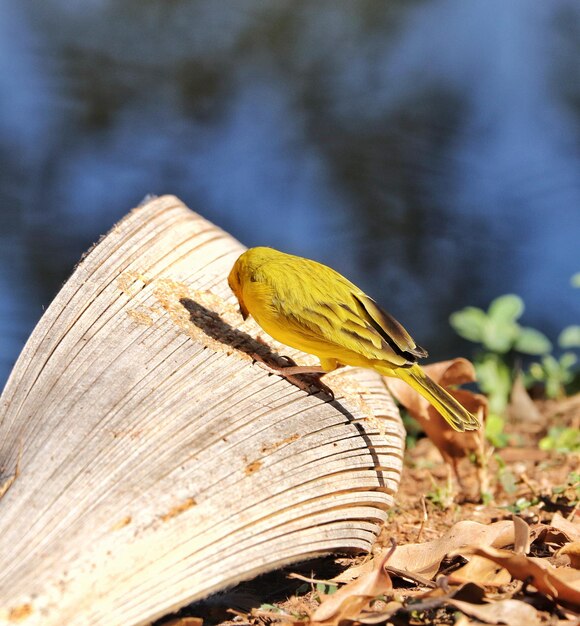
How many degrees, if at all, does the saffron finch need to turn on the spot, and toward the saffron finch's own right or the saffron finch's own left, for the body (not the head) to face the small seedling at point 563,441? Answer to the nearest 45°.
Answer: approximately 135° to the saffron finch's own right

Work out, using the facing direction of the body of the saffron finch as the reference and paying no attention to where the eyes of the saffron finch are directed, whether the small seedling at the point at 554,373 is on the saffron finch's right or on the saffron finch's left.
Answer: on the saffron finch's right

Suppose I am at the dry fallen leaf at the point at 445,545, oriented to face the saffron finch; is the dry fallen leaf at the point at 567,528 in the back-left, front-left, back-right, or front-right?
back-right

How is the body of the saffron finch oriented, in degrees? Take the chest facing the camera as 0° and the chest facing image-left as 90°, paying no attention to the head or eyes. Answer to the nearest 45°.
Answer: approximately 90°

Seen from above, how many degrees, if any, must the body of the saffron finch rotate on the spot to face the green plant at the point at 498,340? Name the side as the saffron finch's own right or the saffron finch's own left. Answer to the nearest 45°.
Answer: approximately 135° to the saffron finch's own right
